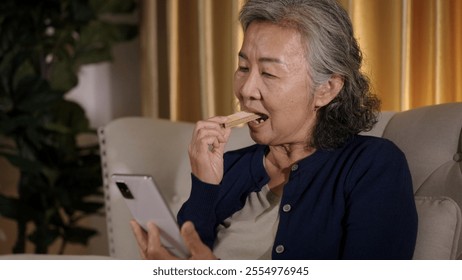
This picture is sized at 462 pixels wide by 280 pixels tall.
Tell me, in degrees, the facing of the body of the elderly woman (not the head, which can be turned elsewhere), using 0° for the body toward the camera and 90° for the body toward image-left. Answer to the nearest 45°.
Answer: approximately 45°

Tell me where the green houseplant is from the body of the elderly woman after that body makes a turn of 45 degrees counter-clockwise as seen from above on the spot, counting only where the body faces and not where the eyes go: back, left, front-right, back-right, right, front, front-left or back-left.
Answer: back-right

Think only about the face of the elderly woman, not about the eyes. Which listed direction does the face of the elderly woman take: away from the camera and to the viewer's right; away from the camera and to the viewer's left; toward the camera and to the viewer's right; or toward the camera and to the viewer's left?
toward the camera and to the viewer's left
